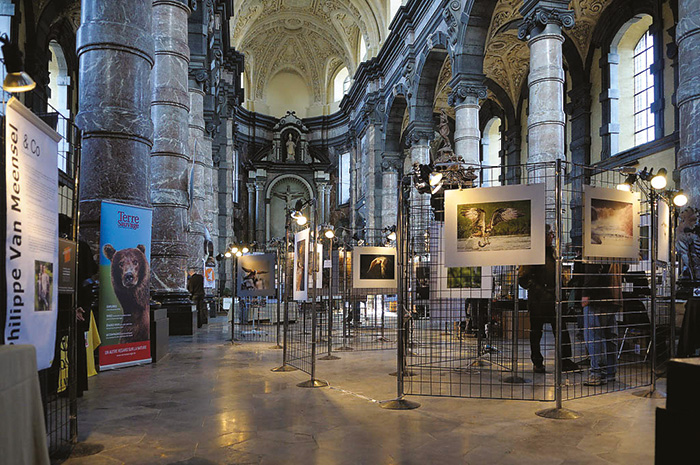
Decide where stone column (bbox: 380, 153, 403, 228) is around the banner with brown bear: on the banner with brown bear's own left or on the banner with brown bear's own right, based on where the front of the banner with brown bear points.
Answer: on the banner with brown bear's own left

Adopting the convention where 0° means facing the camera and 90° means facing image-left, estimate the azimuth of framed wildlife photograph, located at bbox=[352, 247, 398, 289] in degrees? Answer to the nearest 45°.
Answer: approximately 0°

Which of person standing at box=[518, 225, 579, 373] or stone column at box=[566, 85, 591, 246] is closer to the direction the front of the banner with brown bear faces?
the person standing

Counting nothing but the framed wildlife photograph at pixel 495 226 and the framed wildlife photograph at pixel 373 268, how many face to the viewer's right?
0

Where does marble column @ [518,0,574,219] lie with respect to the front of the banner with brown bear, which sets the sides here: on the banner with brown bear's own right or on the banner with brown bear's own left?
on the banner with brown bear's own left

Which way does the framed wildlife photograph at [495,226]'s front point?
toward the camera

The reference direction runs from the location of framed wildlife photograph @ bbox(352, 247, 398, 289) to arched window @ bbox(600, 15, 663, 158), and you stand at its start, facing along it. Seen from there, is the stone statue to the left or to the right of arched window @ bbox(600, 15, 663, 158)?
left

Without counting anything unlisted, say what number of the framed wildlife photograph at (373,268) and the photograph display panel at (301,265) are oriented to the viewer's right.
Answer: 0

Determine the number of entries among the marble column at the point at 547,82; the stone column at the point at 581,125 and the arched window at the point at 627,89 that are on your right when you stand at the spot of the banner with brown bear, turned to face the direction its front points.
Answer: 0
